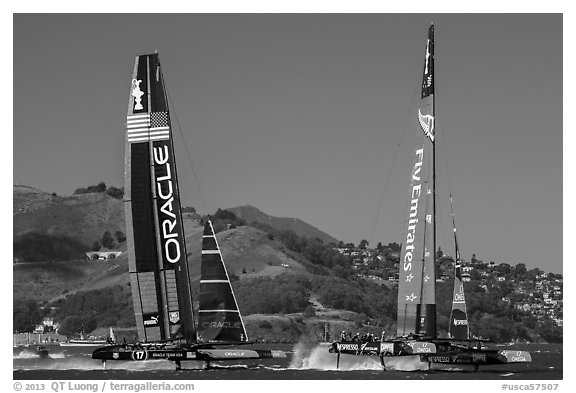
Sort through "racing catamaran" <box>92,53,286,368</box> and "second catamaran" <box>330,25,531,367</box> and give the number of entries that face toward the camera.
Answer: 0

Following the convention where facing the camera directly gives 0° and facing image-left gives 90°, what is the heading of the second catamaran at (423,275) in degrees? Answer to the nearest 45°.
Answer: approximately 225°

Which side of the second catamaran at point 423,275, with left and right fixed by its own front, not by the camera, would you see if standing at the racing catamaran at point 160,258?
back

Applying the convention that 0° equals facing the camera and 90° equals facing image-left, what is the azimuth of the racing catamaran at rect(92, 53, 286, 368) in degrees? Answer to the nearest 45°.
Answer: approximately 270°

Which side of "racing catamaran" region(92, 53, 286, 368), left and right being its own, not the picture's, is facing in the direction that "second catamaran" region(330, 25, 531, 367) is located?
front

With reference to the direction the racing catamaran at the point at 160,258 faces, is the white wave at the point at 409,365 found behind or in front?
in front
